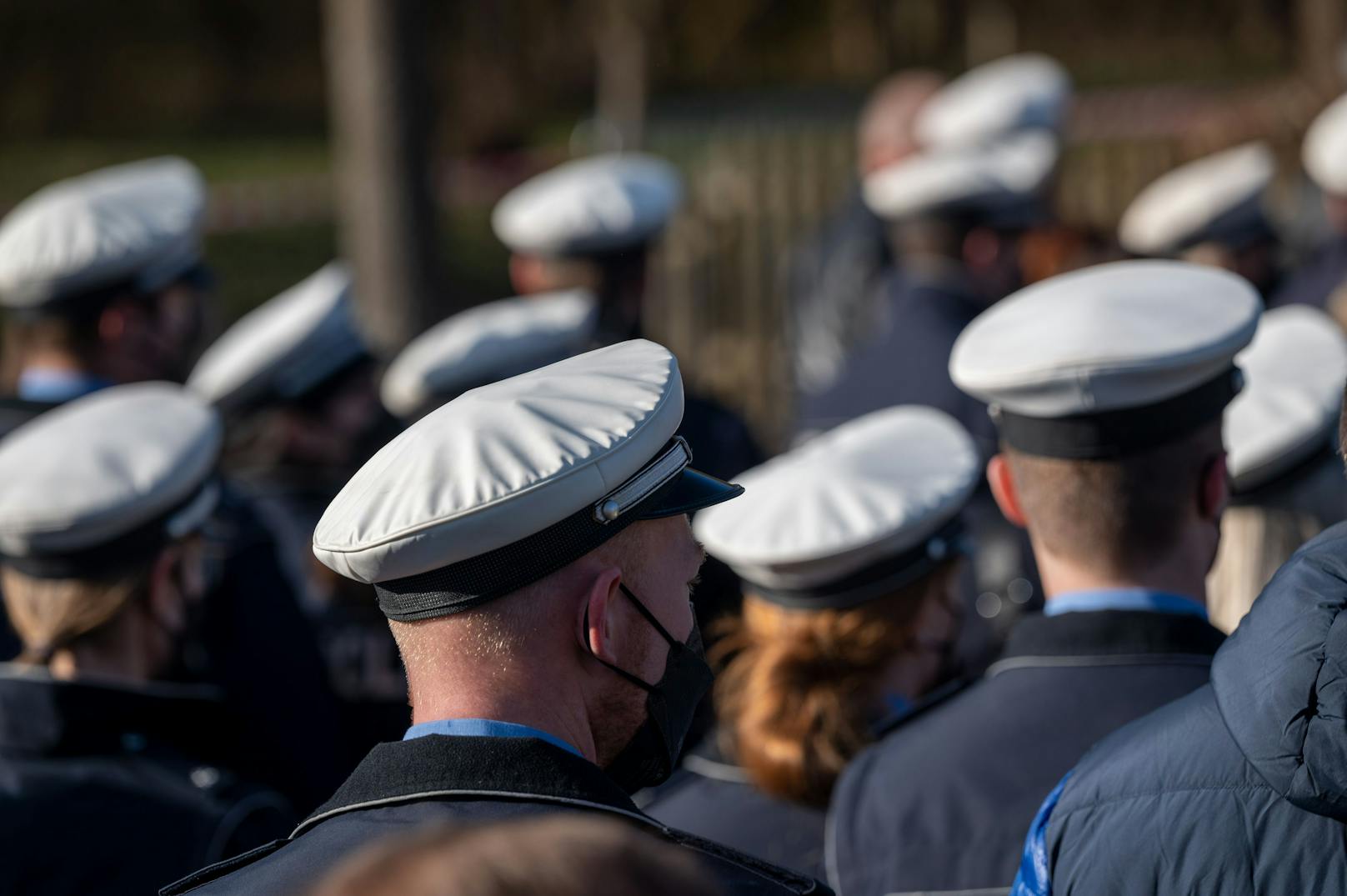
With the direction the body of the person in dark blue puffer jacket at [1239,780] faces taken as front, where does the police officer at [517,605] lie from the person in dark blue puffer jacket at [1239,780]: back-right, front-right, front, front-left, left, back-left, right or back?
left

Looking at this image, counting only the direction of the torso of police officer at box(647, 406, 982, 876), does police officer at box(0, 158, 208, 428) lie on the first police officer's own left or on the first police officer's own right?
on the first police officer's own left

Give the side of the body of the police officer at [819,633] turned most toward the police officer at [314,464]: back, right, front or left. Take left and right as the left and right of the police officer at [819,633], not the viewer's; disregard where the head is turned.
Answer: left

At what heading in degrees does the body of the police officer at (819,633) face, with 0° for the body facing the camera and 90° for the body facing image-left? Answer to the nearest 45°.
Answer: approximately 225°

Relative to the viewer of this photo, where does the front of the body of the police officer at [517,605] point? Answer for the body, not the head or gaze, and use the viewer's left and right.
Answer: facing away from the viewer and to the right of the viewer

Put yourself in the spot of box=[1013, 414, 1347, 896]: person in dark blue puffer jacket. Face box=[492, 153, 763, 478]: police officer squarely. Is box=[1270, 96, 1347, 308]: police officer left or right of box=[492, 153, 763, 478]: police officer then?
right

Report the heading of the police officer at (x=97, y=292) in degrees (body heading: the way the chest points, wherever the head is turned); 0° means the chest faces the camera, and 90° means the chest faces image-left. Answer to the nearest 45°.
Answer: approximately 225°

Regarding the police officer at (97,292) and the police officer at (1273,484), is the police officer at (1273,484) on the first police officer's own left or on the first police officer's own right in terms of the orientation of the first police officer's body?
on the first police officer's own right

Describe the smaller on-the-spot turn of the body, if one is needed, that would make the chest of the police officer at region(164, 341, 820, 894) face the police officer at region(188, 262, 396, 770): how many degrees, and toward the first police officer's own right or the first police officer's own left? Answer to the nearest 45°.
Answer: approximately 45° to the first police officer's own left

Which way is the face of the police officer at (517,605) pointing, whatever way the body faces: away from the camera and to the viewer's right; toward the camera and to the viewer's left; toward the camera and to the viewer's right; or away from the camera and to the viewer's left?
away from the camera and to the viewer's right

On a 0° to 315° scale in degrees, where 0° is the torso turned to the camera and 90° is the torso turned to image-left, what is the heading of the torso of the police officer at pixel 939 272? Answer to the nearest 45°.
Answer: approximately 225°
